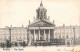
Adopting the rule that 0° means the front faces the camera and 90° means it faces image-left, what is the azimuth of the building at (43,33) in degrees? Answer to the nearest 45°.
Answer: approximately 0°
